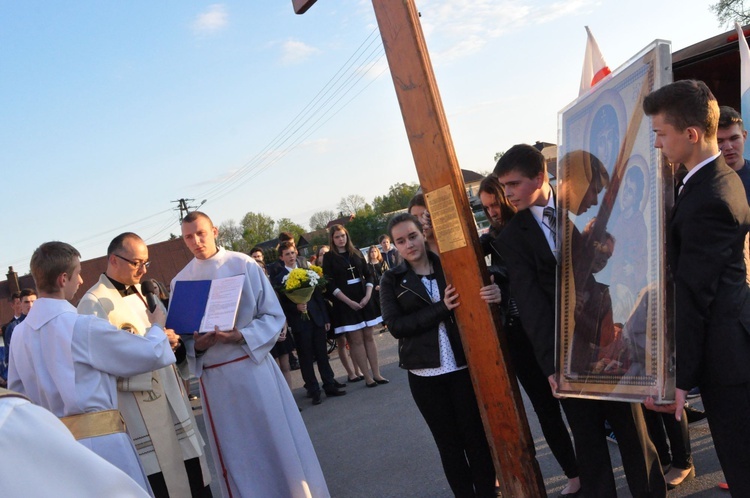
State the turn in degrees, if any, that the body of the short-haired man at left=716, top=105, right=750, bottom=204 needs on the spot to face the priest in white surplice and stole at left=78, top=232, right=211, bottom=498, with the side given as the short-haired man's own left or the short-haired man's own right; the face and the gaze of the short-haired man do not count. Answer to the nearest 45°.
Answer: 0° — they already face them

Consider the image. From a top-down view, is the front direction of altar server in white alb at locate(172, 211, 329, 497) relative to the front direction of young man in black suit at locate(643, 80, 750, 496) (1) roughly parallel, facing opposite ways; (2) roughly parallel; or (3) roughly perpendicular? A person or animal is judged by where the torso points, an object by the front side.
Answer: roughly perpendicular

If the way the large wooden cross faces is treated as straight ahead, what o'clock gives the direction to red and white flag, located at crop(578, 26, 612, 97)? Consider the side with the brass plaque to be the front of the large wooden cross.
The red and white flag is roughly at 6 o'clock from the large wooden cross.

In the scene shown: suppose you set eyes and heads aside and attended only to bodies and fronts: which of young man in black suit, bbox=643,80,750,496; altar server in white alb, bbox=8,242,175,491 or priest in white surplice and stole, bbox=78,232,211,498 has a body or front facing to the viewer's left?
the young man in black suit

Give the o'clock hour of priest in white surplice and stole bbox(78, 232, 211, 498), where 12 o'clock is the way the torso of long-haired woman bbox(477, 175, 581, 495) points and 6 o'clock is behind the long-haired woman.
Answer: The priest in white surplice and stole is roughly at 1 o'clock from the long-haired woman.

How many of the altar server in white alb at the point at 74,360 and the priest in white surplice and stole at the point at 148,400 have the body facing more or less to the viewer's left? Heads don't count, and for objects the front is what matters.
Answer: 0

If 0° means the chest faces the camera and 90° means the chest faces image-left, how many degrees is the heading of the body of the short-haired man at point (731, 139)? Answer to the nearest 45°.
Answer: approximately 45°

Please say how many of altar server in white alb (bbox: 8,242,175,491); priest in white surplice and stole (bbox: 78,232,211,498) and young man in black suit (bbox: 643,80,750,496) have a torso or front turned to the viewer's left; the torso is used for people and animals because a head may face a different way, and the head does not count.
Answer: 1

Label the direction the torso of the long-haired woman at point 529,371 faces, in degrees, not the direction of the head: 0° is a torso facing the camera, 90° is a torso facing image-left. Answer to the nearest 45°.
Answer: approximately 45°

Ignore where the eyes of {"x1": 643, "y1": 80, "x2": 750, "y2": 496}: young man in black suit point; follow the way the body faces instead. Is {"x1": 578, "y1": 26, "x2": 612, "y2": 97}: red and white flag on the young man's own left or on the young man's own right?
on the young man's own right

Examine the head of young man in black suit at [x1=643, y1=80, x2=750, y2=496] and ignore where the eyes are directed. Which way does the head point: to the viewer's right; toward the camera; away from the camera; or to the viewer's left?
to the viewer's left

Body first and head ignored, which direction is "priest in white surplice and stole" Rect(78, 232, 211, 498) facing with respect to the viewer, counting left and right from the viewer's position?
facing the viewer and to the right of the viewer

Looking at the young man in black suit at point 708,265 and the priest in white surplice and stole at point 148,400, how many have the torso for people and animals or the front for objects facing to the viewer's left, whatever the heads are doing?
1

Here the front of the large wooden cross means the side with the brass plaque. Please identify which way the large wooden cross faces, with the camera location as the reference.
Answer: facing the viewer and to the left of the viewer

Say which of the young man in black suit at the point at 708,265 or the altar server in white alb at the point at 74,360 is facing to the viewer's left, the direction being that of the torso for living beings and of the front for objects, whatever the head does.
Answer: the young man in black suit
